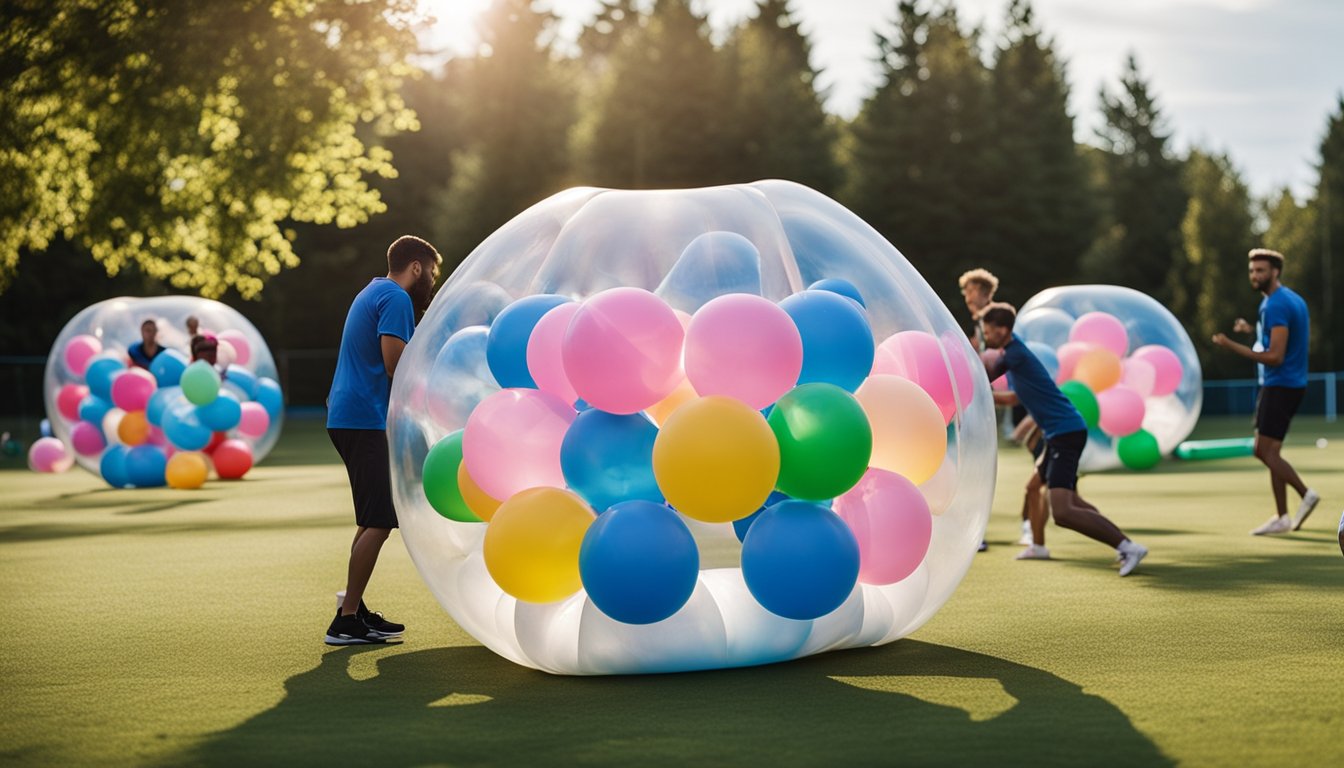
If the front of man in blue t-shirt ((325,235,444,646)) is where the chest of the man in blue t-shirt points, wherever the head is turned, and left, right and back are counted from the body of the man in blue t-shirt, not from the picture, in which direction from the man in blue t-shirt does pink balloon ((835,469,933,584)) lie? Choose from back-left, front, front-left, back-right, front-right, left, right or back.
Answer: front-right

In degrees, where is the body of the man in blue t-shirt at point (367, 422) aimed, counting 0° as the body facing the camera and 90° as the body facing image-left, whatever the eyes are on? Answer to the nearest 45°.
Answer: approximately 270°

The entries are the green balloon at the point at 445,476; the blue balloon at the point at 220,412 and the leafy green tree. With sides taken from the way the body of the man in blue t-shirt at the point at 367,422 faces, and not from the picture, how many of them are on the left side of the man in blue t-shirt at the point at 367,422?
2

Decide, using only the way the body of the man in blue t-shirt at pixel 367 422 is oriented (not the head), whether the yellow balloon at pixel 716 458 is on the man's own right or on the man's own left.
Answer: on the man's own right

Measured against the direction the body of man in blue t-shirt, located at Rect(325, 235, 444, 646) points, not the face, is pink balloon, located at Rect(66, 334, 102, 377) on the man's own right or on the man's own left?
on the man's own left

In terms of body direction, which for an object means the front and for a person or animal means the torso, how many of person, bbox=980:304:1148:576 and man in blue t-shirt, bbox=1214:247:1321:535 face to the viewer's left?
2

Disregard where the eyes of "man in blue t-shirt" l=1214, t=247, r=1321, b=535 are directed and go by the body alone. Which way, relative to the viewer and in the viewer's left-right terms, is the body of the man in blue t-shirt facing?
facing to the left of the viewer

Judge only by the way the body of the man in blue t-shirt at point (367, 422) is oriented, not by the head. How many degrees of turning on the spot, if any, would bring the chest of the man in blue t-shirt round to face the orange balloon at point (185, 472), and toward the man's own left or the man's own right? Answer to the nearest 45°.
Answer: approximately 90° to the man's own left

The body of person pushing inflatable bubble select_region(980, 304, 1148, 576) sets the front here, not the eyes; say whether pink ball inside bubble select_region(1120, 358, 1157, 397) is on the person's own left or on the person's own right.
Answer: on the person's own right

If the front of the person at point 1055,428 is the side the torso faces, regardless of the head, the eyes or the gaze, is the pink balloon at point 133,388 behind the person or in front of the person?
in front

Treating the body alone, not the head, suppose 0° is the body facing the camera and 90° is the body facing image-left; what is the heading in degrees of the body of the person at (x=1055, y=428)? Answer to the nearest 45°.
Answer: approximately 90°

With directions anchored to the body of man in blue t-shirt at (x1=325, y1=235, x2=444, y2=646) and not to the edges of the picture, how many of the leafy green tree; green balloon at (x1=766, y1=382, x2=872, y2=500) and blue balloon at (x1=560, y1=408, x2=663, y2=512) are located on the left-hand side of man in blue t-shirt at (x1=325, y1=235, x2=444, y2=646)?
1

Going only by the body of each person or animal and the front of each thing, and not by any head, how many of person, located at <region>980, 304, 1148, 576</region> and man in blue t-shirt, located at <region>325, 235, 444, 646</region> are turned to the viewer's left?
1
